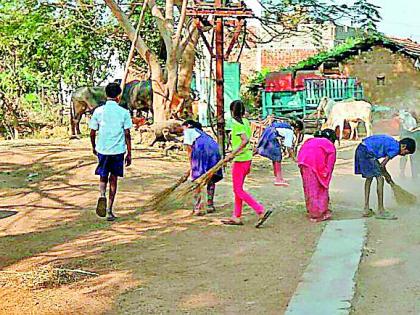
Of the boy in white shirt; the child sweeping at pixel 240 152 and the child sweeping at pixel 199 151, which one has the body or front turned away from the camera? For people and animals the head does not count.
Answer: the boy in white shirt

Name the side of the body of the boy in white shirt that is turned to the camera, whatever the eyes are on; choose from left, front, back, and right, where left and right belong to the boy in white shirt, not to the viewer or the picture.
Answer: back

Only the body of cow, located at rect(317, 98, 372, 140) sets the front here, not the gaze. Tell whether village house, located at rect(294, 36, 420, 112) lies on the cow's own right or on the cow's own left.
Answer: on the cow's own right

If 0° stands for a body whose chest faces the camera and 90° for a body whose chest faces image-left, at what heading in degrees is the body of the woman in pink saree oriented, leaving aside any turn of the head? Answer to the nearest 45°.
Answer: approximately 225°

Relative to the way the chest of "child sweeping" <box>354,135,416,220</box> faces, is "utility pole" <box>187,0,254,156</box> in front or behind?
behind

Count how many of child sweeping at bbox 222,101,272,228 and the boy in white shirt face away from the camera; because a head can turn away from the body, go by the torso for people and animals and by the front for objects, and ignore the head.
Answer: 1

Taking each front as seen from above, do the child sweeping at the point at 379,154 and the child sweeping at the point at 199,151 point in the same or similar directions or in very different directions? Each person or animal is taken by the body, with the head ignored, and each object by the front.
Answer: very different directions

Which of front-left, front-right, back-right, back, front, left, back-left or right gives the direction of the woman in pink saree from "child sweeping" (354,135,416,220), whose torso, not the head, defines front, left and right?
back

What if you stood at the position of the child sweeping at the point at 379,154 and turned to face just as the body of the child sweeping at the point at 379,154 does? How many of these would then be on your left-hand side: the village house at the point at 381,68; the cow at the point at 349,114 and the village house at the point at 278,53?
3

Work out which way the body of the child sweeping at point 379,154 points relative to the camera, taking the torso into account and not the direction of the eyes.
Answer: to the viewer's right

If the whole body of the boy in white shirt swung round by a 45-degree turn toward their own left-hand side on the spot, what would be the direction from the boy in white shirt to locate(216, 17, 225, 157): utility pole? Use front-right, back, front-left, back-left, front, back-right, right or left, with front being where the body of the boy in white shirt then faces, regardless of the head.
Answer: right

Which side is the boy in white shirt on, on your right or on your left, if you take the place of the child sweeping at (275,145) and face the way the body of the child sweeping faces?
on your right

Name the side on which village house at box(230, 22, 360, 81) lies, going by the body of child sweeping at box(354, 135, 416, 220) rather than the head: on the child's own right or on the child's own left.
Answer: on the child's own left

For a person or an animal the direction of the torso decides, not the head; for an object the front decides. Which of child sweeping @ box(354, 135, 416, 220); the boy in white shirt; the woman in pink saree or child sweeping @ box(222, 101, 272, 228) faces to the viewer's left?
child sweeping @ box(222, 101, 272, 228)
